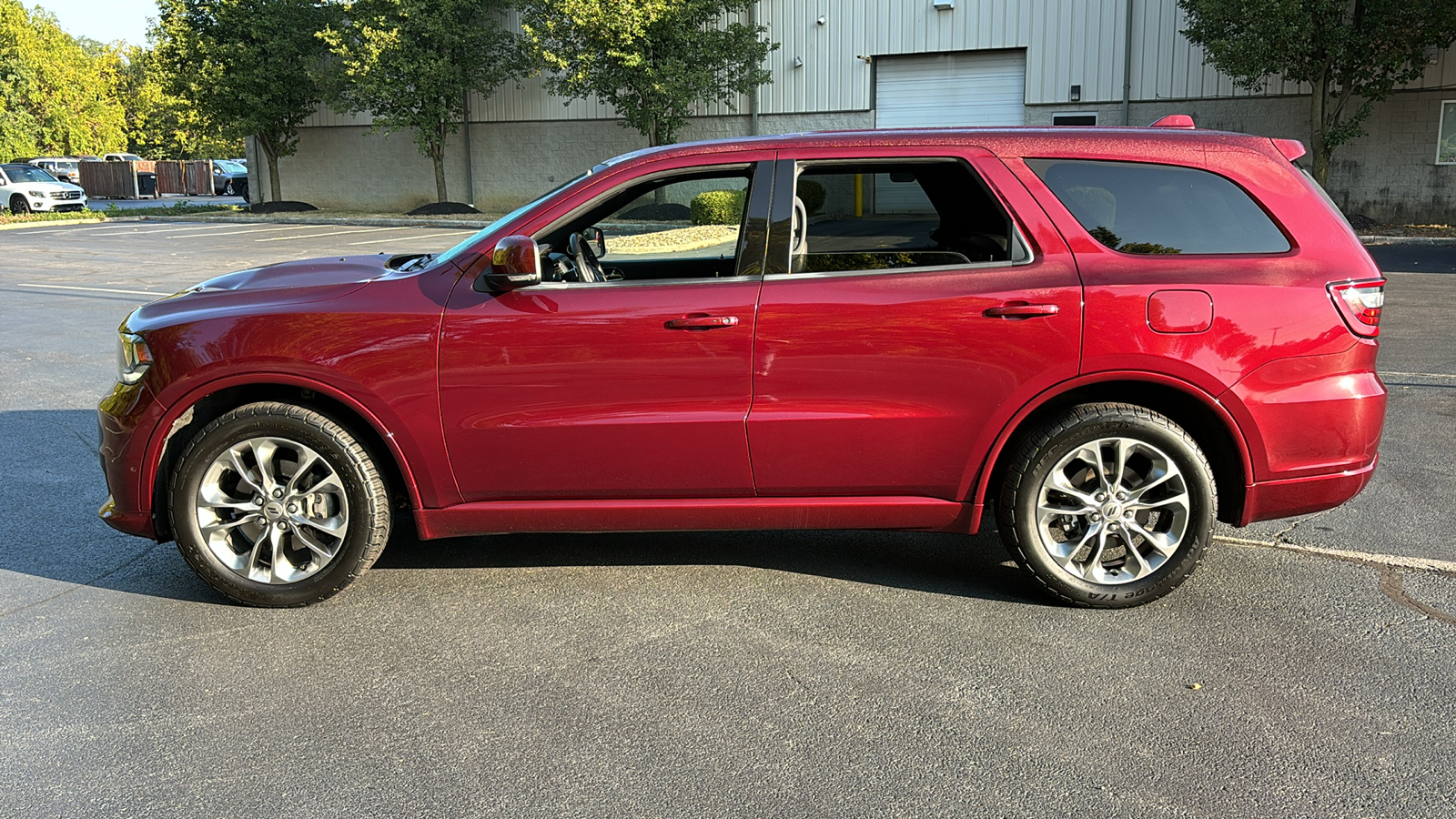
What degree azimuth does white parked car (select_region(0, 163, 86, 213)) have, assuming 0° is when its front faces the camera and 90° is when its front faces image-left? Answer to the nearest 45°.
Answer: approximately 315°

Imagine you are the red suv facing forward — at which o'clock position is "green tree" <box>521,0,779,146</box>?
The green tree is roughly at 3 o'clock from the red suv.

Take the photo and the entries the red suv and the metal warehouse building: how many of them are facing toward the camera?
1

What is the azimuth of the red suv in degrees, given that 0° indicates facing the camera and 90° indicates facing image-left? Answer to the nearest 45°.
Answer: approximately 90°

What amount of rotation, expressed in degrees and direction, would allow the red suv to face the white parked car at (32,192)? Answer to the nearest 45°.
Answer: approximately 45° to its right

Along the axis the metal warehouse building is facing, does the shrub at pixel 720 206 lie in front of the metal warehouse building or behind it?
in front

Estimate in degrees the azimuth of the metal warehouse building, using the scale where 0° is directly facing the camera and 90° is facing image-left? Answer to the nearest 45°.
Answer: approximately 0°

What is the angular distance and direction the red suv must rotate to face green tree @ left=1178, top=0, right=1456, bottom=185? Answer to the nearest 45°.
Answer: approximately 135° to its right

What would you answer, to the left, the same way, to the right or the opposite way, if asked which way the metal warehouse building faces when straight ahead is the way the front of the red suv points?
to the left

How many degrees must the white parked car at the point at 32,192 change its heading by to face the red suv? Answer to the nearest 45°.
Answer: approximately 45° to its right
